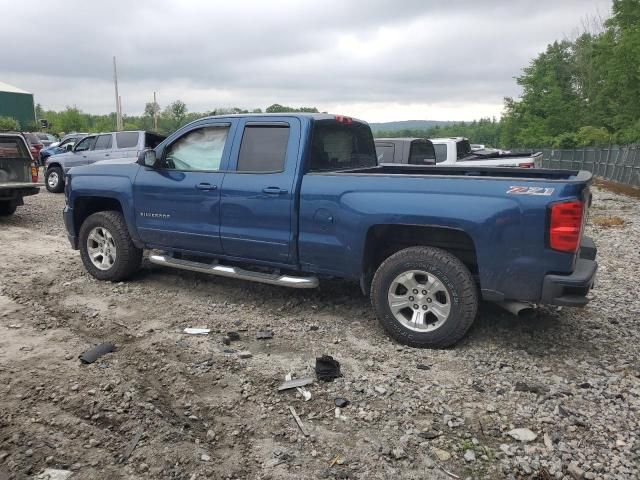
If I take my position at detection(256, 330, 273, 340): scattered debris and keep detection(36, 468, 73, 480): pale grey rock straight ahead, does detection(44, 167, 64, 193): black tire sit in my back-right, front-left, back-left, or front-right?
back-right

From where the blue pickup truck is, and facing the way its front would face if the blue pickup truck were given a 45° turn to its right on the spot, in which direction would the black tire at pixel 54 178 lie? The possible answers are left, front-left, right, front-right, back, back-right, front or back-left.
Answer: front-left

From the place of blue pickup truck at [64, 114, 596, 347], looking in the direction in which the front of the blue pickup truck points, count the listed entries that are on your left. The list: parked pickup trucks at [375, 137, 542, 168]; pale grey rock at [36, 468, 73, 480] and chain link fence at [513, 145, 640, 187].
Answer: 1

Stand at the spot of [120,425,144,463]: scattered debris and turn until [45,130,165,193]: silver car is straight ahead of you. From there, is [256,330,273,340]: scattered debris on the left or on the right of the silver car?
right

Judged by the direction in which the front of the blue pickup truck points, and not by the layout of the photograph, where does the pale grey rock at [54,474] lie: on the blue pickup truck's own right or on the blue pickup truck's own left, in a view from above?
on the blue pickup truck's own left

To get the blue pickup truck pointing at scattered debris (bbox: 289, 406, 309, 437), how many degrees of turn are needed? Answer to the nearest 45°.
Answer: approximately 135° to its left

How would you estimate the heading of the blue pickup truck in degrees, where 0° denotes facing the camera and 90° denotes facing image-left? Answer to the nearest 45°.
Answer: approximately 135°

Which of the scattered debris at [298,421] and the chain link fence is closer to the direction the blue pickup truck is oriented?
the chain link fence

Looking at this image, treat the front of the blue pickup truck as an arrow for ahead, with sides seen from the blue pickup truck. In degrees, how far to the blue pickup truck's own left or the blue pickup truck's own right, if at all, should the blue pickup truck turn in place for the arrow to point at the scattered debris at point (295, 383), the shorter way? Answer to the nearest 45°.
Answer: approximately 135° to the blue pickup truck's own left

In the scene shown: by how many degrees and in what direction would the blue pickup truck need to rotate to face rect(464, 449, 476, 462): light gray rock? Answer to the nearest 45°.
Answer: approximately 135° to its left

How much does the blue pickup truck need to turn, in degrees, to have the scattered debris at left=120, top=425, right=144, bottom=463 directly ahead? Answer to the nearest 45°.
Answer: approximately 90° to its left

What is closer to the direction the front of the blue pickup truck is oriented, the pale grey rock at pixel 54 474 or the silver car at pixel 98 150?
the silver car
